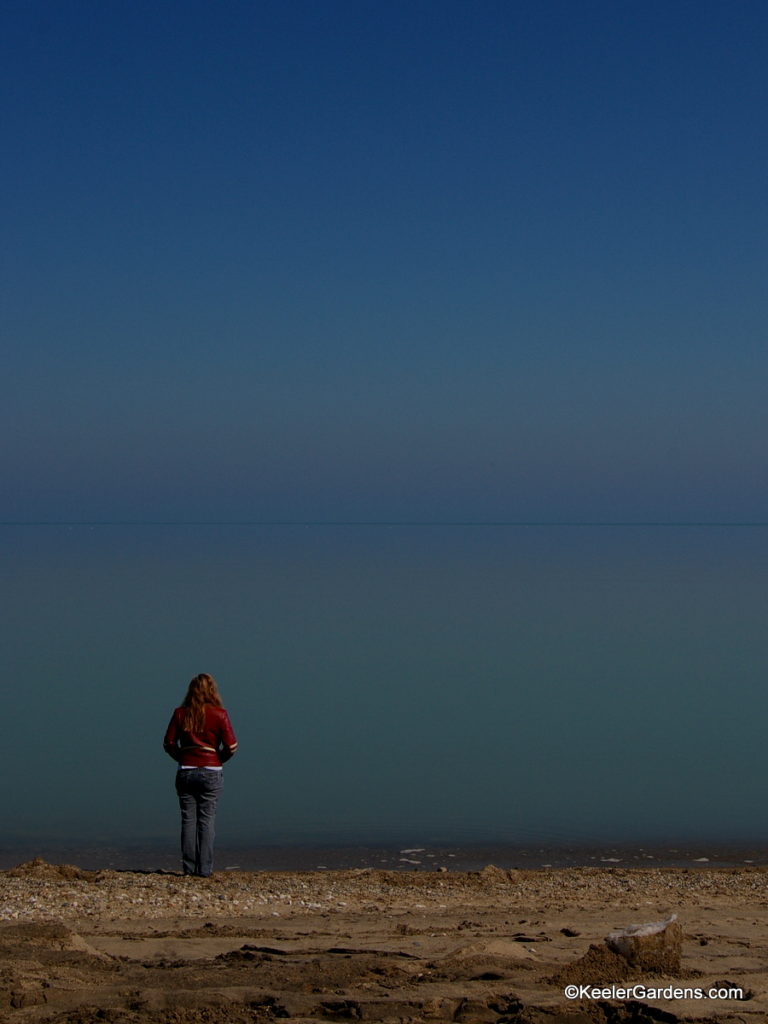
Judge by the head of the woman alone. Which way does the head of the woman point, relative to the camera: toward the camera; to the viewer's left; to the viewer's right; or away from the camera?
away from the camera

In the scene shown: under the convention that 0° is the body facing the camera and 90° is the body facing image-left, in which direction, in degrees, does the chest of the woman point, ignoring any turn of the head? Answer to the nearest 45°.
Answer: approximately 180°

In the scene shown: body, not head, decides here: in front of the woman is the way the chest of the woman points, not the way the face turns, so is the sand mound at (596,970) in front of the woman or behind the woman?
behind
